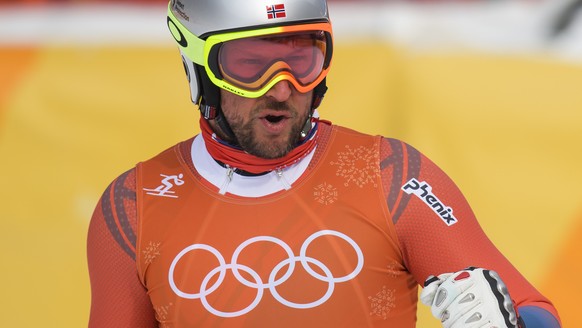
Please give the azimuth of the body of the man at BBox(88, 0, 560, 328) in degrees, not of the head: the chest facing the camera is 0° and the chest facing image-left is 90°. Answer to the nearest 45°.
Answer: approximately 0°
